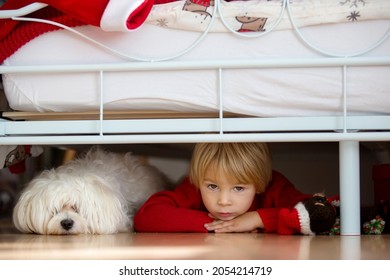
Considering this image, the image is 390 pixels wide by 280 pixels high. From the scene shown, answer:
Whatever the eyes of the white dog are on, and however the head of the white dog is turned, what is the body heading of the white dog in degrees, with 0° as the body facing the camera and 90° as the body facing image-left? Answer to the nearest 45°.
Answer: approximately 45°
